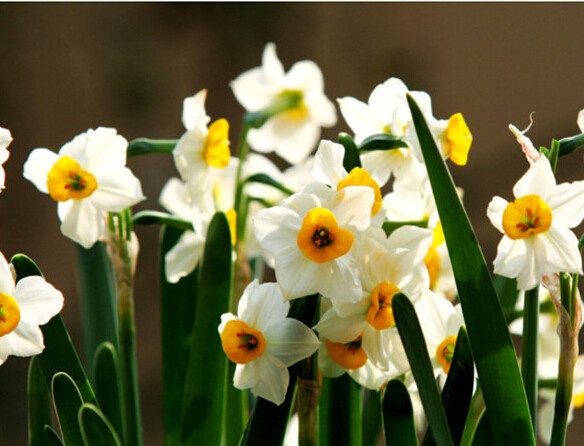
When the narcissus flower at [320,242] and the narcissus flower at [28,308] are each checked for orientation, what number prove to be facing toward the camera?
2
